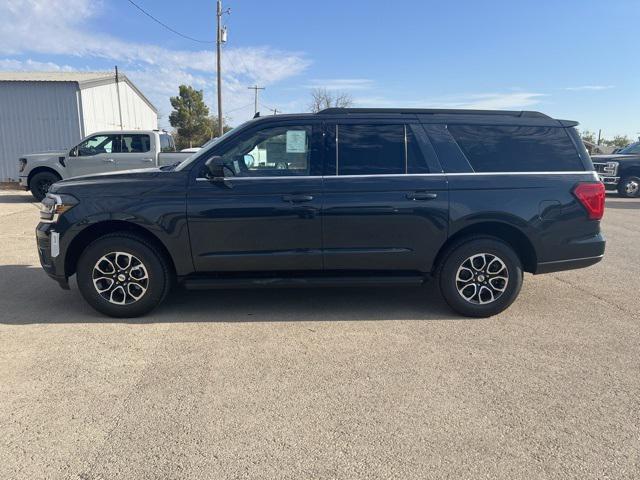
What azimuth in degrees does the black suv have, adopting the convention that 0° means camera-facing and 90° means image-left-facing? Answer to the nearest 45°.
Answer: approximately 90°

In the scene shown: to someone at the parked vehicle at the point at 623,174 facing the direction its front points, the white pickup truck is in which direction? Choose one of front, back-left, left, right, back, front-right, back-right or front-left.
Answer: front

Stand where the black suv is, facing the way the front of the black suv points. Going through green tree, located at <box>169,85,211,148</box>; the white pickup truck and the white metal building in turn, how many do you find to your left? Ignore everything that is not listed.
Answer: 0

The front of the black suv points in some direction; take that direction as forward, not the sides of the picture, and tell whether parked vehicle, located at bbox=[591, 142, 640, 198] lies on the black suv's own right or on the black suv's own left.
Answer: on the black suv's own right

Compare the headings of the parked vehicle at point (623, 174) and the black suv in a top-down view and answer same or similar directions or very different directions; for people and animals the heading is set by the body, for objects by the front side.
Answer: same or similar directions

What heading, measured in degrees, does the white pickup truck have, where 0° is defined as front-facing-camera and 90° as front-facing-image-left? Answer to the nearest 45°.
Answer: approximately 90°

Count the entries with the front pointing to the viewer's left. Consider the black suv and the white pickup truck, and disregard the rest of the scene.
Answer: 2

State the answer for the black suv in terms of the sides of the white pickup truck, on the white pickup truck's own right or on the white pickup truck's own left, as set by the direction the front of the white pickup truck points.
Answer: on the white pickup truck's own left

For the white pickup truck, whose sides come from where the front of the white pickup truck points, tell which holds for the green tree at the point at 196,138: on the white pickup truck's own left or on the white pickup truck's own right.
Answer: on the white pickup truck's own right

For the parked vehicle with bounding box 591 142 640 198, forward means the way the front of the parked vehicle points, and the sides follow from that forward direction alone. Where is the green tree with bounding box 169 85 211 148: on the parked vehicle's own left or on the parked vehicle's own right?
on the parked vehicle's own right

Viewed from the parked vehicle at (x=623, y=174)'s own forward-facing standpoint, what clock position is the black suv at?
The black suv is roughly at 11 o'clock from the parked vehicle.

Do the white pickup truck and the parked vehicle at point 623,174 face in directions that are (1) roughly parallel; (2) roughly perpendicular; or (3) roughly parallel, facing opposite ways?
roughly parallel

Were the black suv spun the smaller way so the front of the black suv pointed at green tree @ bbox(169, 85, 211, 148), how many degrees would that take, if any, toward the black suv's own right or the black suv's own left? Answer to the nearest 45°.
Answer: approximately 90° to the black suv's own right

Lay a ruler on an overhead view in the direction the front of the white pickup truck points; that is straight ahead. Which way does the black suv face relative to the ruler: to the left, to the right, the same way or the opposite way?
the same way

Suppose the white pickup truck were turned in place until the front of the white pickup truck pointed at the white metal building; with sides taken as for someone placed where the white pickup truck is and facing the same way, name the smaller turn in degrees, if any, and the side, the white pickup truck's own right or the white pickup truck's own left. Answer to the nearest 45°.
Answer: approximately 90° to the white pickup truck's own right

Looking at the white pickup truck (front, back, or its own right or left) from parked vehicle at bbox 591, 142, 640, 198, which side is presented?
back

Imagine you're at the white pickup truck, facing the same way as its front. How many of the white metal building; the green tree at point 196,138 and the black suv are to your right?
2
